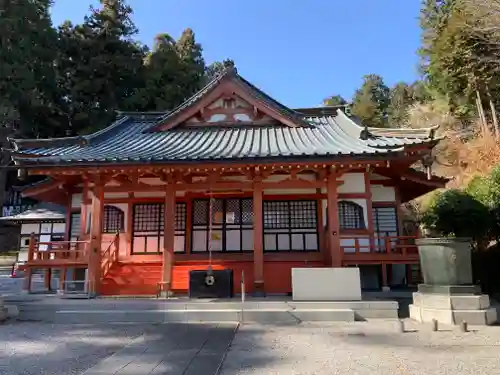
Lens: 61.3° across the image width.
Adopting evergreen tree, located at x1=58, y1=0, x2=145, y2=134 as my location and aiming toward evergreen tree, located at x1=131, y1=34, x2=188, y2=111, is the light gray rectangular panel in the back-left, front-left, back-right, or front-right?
back-right

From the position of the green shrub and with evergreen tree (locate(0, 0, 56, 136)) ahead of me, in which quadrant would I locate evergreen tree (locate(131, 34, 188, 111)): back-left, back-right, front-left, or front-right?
front-right

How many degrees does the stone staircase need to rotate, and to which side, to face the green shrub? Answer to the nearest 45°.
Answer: approximately 90° to its left

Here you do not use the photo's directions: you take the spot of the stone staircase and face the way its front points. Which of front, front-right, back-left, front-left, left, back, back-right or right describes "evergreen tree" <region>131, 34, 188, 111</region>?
back

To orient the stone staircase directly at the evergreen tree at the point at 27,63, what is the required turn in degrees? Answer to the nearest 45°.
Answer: approximately 135° to its right

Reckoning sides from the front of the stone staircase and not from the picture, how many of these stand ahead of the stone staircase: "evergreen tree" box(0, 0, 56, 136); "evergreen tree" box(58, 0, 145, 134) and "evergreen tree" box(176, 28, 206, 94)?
0

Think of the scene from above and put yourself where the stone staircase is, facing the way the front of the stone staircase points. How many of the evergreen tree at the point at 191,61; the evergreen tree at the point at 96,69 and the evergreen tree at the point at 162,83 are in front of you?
0

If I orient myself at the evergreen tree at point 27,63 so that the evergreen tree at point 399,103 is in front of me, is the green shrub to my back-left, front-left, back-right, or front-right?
front-right

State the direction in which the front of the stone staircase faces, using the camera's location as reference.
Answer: facing the viewer

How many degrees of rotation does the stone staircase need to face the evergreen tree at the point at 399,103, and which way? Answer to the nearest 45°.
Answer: approximately 135° to its left

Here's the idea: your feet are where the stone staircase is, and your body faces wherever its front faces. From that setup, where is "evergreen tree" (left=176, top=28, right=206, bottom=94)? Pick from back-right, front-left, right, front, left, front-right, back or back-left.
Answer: back
